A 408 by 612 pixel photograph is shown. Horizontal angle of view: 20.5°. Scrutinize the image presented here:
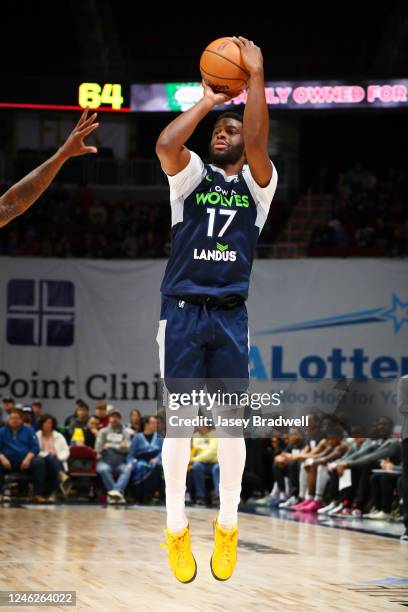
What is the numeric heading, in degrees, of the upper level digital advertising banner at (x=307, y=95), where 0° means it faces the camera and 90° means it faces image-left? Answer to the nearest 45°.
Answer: approximately 0°

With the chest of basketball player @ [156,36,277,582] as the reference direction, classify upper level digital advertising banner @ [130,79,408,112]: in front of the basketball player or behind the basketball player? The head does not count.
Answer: behind

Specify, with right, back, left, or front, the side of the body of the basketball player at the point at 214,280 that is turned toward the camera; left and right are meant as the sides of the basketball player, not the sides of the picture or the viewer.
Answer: front

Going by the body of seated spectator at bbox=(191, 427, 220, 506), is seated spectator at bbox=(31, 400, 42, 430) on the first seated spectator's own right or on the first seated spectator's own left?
on the first seated spectator's own right

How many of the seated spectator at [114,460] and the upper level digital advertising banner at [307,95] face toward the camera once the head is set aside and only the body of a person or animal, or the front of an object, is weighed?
2

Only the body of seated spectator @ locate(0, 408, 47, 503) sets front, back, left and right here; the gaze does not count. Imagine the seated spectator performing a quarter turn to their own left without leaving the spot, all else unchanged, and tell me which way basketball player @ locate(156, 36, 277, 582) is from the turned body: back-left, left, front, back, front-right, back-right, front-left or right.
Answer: right

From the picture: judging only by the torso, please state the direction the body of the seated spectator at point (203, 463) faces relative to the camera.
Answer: toward the camera

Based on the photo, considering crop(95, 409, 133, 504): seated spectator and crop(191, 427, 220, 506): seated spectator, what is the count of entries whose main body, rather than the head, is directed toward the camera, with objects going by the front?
2

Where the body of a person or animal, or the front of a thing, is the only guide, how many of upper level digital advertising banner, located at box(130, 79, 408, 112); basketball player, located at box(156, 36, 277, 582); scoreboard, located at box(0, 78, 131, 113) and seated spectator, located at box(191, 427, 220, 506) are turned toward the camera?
4

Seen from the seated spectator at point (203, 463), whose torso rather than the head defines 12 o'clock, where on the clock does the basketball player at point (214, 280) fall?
The basketball player is roughly at 12 o'clock from the seated spectator.

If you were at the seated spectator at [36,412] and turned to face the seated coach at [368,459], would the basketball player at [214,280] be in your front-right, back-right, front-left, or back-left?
front-right
